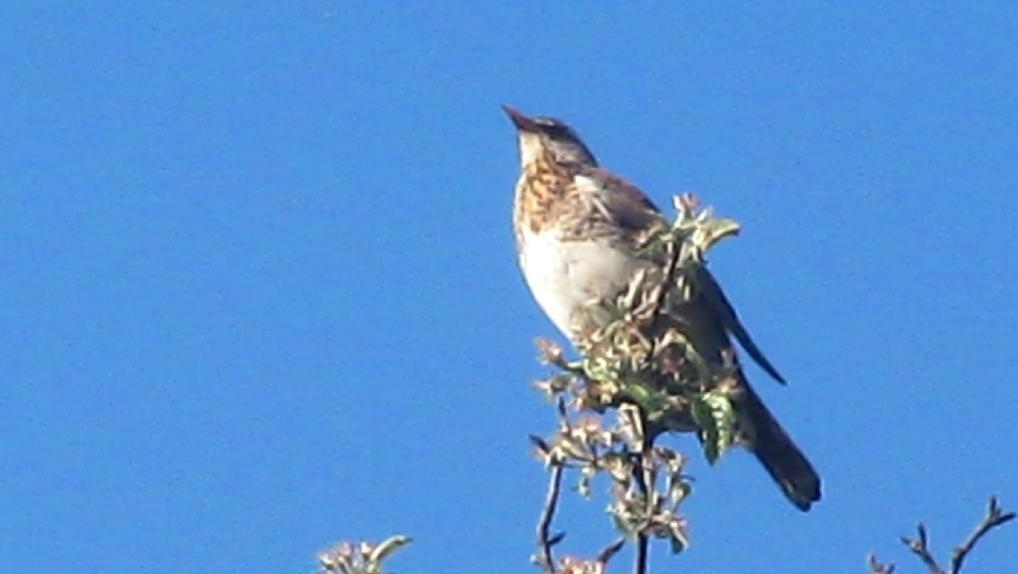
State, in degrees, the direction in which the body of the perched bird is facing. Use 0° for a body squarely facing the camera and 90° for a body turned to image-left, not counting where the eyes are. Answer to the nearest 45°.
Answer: approximately 90°
